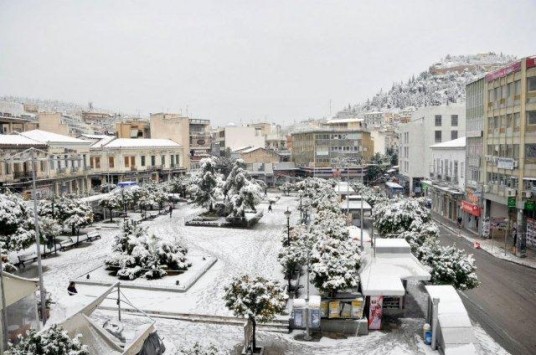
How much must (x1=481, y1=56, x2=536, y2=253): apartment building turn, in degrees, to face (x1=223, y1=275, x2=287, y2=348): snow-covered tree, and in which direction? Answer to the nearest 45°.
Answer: approximately 45° to its left

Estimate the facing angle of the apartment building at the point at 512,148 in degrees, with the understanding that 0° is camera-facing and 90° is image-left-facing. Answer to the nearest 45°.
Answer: approximately 45°

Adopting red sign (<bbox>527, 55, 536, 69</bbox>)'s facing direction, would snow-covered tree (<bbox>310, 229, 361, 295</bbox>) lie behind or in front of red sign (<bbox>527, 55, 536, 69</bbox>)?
in front

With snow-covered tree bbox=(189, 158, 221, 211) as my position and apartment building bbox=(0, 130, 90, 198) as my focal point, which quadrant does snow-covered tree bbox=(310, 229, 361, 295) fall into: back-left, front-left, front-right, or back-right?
back-left

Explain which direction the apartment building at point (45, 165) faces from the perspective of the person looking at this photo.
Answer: facing the viewer and to the right of the viewer

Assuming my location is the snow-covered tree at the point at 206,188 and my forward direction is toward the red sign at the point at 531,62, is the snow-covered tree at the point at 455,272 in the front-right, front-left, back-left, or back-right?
front-right

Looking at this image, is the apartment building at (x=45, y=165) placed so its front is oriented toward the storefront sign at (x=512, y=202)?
yes

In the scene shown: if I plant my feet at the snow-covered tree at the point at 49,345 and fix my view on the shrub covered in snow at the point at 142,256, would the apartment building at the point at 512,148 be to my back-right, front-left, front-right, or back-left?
front-right

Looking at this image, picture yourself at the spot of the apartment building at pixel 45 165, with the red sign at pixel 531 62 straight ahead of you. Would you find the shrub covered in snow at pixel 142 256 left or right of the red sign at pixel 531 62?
right

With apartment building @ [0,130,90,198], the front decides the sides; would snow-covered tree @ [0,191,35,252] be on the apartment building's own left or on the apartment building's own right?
on the apartment building's own right

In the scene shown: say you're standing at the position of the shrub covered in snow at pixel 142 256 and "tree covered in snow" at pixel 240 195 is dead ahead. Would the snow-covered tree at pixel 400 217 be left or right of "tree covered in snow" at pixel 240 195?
right

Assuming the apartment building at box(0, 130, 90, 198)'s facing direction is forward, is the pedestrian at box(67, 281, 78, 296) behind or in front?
in front

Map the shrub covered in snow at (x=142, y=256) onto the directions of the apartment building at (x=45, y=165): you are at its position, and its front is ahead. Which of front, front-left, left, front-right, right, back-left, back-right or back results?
front-right

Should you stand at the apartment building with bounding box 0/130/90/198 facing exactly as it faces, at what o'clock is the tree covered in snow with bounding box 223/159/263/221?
The tree covered in snow is roughly at 12 o'clock from the apartment building.

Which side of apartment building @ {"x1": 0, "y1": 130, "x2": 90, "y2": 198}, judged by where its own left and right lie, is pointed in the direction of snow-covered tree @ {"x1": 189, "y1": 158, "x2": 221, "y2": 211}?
front

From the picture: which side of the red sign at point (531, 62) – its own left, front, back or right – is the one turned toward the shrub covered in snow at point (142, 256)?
front

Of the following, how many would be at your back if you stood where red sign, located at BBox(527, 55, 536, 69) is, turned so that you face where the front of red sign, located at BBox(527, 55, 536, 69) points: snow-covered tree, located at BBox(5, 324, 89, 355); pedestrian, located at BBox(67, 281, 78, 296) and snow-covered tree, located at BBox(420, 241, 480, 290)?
0

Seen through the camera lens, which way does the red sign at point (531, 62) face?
facing the viewer and to the left of the viewer

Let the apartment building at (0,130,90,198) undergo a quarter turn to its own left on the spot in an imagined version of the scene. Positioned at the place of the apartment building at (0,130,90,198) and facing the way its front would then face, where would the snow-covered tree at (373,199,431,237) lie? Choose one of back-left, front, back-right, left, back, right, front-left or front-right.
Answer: right
